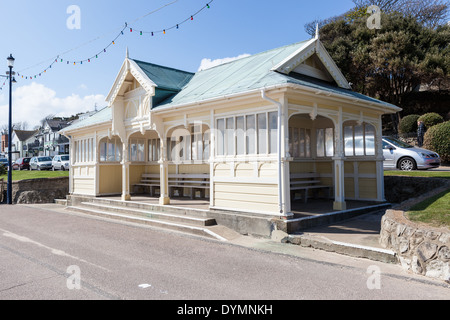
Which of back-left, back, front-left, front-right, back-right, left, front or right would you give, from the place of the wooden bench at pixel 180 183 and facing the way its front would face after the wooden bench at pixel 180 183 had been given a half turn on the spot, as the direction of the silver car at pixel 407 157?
front-right

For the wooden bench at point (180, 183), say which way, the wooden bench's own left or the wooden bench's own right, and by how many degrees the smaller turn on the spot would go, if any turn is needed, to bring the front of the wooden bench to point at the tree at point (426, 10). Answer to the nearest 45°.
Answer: approximately 180°

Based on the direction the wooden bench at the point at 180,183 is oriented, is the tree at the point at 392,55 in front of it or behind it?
behind

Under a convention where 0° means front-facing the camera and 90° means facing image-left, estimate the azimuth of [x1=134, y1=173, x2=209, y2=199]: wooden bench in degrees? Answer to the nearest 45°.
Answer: approximately 45°

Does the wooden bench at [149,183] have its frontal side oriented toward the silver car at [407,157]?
no

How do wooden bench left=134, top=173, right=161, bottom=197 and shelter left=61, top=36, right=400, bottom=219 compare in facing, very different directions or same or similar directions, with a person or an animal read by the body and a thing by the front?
same or similar directions

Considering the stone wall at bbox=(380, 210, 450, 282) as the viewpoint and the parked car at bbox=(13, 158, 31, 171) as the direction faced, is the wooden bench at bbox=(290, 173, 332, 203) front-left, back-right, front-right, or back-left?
front-right

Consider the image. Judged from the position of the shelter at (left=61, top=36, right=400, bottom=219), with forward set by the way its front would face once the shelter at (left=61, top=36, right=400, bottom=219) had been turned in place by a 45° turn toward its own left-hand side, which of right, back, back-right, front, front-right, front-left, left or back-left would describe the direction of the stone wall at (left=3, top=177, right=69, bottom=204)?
back-right

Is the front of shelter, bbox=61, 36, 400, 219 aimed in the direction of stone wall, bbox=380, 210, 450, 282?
no

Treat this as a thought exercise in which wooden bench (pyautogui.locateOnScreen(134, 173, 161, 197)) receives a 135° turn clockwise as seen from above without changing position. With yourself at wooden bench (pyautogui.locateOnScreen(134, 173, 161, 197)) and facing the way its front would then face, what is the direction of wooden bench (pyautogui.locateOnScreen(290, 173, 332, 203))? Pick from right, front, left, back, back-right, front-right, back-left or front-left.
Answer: back-right

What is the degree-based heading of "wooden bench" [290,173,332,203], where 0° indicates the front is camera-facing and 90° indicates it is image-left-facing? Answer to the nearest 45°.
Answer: approximately 315°

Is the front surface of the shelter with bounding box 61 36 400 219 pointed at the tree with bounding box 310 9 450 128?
no

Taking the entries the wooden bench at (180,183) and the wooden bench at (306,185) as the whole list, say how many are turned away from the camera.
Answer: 0

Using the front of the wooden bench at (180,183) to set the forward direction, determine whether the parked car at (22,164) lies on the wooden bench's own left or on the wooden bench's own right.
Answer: on the wooden bench's own right

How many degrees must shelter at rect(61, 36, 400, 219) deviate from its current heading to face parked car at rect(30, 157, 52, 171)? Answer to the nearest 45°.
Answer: approximately 90° to its right

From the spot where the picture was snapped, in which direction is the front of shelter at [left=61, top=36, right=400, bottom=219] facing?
facing the viewer and to the left of the viewer
